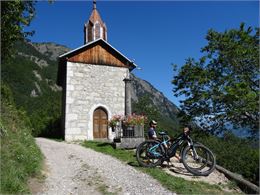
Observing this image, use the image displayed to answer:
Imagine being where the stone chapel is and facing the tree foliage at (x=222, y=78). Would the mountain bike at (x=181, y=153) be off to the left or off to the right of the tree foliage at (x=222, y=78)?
right

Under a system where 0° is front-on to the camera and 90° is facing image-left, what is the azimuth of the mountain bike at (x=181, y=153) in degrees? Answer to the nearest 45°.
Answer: approximately 315°

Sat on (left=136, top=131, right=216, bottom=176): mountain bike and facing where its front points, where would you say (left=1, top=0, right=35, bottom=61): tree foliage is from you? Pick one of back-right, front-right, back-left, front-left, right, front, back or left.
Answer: back-right

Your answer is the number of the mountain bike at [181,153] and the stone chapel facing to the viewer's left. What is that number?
0

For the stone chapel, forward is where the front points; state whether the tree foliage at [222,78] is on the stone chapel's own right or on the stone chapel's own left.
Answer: on the stone chapel's own left

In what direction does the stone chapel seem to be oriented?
toward the camera

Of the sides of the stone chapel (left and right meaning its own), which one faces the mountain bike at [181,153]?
front
